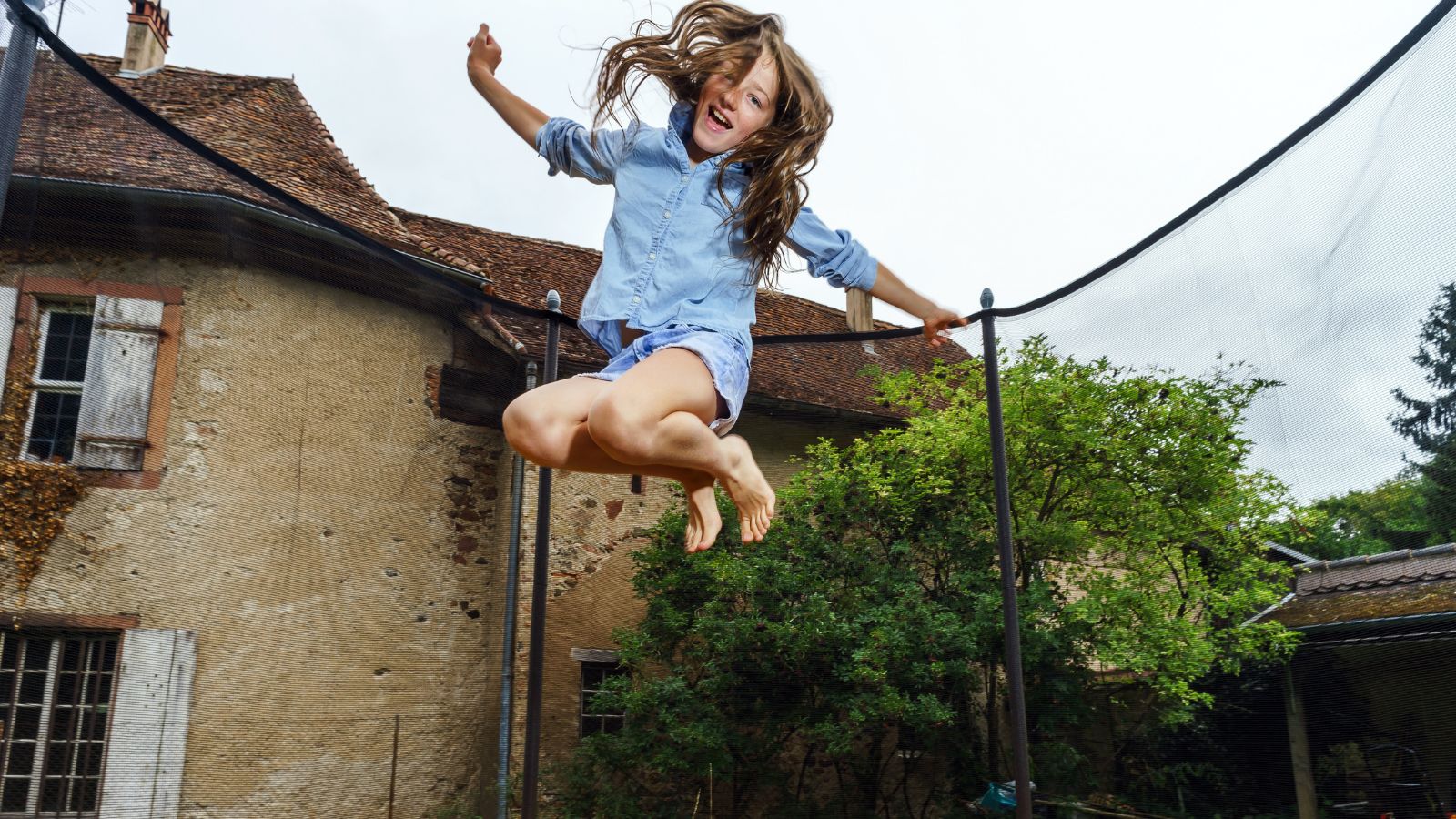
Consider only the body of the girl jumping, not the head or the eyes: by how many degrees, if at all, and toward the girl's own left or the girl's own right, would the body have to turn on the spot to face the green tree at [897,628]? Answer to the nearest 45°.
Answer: approximately 135° to the girl's own right

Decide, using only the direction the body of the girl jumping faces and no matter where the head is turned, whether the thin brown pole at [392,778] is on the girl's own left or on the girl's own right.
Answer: on the girl's own right

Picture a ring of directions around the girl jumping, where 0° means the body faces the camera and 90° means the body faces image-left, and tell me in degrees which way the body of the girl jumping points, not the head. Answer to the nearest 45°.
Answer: approximately 45°

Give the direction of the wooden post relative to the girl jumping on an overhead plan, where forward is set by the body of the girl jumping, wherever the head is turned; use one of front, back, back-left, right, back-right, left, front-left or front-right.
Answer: back

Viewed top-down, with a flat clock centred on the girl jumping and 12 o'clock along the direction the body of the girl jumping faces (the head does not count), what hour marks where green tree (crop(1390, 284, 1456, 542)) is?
The green tree is roughly at 7 o'clock from the girl jumping.

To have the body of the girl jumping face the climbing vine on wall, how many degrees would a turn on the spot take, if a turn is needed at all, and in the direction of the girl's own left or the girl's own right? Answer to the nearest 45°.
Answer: approximately 90° to the girl's own right

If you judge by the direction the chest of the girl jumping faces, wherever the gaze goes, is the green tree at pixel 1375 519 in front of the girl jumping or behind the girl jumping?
behind
